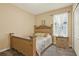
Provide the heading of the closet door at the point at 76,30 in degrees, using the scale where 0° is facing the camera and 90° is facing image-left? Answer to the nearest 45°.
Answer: approximately 90°

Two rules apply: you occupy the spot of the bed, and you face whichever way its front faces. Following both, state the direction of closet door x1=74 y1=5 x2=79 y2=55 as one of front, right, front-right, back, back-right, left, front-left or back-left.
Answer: back-left

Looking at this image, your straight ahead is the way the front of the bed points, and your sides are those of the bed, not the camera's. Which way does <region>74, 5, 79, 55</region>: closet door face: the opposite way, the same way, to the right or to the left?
to the right

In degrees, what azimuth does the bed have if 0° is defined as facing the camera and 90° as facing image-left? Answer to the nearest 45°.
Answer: approximately 45°

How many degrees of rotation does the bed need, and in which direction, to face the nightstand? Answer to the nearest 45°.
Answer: approximately 135° to its left

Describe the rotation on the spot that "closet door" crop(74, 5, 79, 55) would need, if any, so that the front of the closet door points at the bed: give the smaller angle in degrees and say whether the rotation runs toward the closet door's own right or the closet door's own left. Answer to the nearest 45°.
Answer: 0° — it already faces it

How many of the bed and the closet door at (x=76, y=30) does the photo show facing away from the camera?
0
